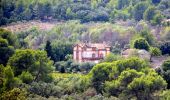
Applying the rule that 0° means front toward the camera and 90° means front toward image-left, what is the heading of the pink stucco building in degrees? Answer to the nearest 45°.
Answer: approximately 0°
